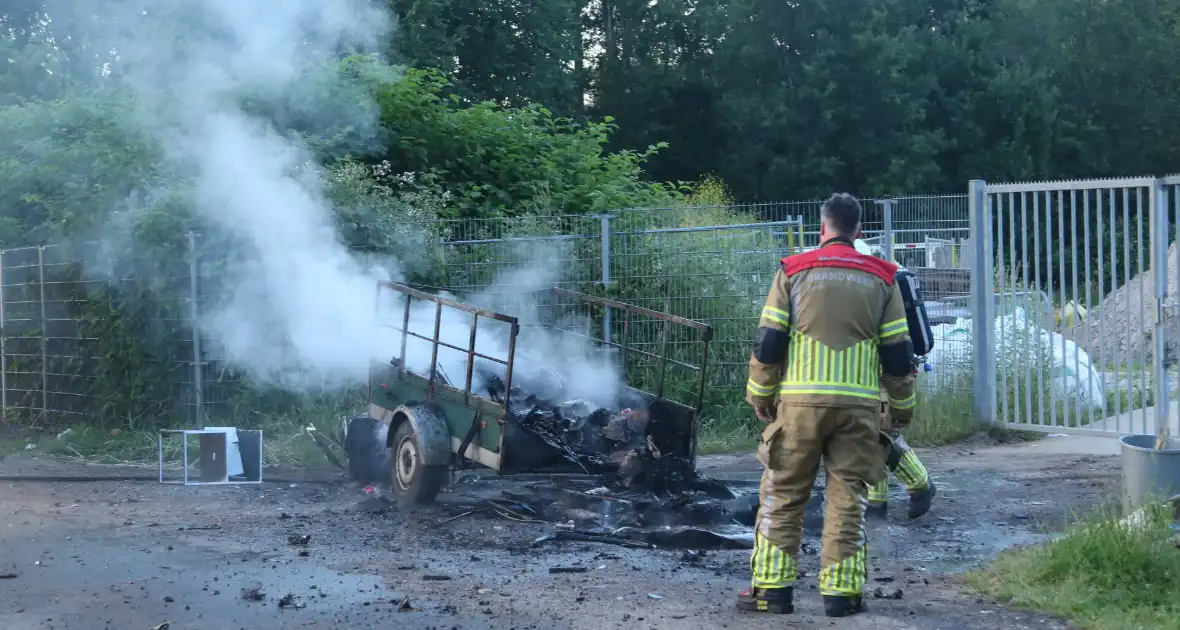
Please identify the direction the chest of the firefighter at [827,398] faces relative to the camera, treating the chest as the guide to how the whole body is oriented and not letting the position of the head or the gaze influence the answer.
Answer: away from the camera

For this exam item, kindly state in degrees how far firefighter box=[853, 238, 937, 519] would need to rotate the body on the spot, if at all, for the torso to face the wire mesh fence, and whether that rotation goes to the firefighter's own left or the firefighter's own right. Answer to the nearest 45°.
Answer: approximately 45° to the firefighter's own right

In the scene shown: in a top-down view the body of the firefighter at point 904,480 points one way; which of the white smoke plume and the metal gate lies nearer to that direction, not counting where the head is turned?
the white smoke plume

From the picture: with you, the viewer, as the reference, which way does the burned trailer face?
facing away from the viewer and to the left of the viewer

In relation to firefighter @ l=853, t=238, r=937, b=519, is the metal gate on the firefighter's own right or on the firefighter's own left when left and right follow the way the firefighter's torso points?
on the firefighter's own right

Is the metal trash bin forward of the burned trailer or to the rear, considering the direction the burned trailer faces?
to the rear
